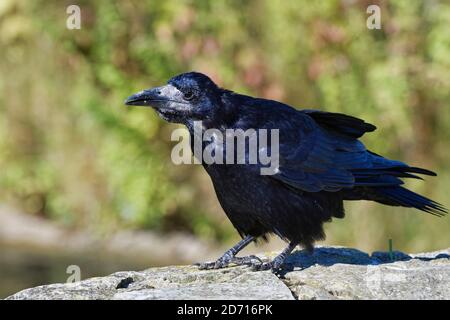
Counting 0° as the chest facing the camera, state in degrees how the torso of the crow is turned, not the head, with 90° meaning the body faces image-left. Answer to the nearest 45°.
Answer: approximately 90°
